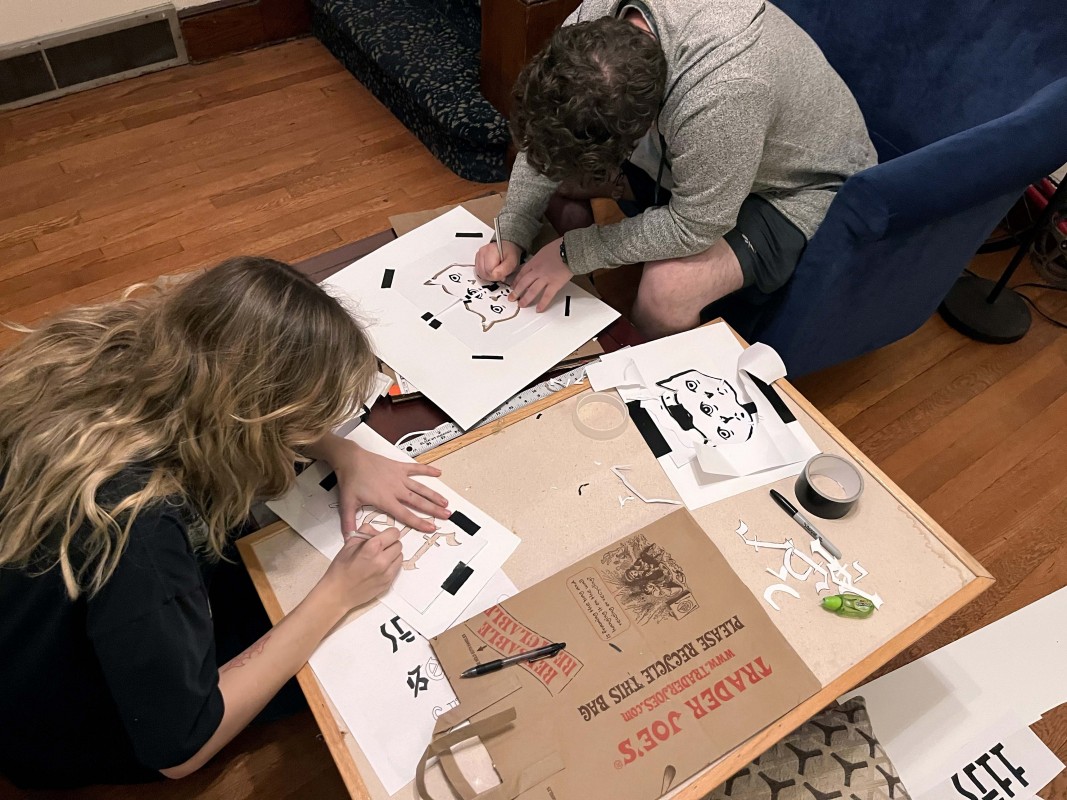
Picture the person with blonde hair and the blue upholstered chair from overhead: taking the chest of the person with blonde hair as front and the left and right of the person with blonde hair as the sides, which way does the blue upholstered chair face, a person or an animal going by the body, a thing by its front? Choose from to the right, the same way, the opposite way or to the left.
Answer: the opposite way

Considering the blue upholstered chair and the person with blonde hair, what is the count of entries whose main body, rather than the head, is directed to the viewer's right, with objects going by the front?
1

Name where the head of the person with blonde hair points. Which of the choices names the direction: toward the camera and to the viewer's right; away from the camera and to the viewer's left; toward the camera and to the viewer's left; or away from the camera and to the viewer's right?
away from the camera and to the viewer's right

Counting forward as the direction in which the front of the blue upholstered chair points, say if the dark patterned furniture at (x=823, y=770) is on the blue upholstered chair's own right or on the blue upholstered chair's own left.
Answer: on the blue upholstered chair's own left

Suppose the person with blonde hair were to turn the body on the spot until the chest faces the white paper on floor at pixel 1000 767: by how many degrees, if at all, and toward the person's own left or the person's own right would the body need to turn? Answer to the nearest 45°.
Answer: approximately 45° to the person's own right

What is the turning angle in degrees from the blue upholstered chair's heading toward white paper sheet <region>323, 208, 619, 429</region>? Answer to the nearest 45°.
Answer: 0° — it already faces it

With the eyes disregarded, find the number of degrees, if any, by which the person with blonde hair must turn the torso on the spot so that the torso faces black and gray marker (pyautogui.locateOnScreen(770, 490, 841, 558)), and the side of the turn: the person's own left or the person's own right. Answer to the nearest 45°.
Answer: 0° — they already face it

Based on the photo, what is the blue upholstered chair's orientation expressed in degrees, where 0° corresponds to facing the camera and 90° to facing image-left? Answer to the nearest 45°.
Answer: approximately 45°

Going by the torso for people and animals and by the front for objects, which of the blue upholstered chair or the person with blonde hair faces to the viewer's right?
the person with blonde hair

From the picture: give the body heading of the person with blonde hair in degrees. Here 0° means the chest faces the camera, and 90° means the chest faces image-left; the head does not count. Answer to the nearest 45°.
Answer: approximately 270°

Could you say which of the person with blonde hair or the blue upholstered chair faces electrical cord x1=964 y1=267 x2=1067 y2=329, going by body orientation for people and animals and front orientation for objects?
the person with blonde hair

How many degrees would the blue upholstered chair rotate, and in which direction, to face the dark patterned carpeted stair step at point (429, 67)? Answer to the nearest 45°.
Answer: approximately 45° to its right
